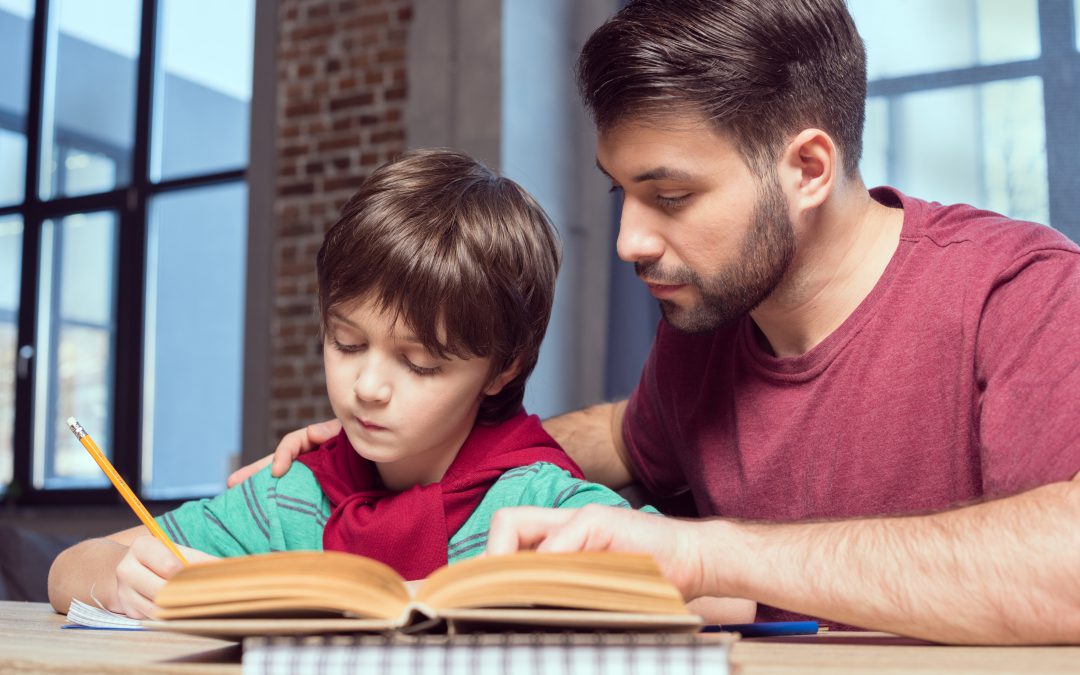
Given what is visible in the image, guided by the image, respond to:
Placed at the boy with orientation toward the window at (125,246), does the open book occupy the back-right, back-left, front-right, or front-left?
back-left

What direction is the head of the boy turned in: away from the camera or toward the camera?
toward the camera

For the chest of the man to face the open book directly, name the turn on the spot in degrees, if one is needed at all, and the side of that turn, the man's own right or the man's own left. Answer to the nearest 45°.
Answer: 0° — they already face it

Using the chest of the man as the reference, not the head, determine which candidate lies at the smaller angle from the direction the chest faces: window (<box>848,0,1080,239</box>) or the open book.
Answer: the open book

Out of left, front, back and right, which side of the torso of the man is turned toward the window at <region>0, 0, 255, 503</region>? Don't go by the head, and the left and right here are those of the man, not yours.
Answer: right

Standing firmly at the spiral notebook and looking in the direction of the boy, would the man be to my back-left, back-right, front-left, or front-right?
front-right

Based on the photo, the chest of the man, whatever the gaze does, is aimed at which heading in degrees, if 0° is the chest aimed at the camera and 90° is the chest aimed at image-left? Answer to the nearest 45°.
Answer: approximately 45°

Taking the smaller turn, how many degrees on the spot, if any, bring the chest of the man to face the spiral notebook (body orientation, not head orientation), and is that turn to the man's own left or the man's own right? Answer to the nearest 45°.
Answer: approximately 45° to the man's own left

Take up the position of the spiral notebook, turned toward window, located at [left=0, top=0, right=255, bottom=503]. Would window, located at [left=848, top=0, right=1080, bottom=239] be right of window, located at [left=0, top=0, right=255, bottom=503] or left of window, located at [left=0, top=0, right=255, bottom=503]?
right

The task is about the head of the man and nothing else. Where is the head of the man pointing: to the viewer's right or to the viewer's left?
to the viewer's left
